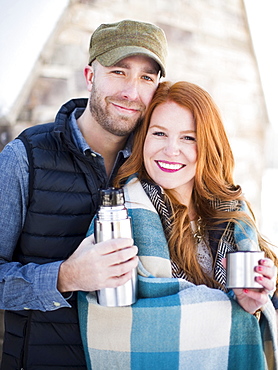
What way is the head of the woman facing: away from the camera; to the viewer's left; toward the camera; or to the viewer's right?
toward the camera

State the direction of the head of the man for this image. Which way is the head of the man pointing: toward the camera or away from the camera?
toward the camera

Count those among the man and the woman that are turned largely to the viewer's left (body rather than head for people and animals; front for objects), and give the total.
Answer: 0

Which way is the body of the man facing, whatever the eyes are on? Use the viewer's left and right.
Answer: facing the viewer and to the right of the viewer

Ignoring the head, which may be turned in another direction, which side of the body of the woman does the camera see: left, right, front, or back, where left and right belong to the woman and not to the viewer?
front
